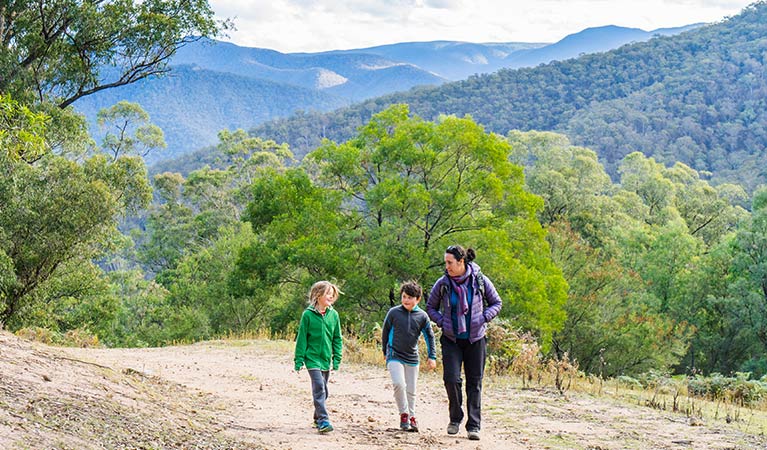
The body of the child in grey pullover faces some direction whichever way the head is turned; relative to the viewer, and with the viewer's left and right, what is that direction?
facing the viewer

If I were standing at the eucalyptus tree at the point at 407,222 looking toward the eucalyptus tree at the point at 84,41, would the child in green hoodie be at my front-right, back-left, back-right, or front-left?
front-left

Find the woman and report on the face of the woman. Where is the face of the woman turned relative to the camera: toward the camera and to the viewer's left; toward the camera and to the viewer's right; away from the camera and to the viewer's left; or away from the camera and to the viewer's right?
toward the camera and to the viewer's left

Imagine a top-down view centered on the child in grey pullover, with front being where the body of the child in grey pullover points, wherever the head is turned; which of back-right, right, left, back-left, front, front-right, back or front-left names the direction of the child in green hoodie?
right

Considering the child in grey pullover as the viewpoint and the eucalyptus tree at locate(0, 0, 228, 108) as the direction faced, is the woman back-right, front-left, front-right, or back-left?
back-right

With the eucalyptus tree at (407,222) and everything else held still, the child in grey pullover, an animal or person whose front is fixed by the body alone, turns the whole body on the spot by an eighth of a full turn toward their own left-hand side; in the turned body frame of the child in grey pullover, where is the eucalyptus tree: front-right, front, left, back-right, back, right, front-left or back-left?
back-left

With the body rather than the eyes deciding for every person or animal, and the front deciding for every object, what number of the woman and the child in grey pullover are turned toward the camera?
2

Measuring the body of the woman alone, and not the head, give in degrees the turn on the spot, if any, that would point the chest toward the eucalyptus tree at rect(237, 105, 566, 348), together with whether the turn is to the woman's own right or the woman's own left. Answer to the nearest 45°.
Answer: approximately 180°

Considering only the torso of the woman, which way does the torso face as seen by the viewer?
toward the camera

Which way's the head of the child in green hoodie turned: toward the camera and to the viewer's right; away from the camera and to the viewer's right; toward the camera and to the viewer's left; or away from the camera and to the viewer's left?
toward the camera and to the viewer's right

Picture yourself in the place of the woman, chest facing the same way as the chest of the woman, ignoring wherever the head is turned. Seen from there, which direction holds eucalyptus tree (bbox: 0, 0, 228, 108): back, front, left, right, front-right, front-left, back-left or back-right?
back-right
